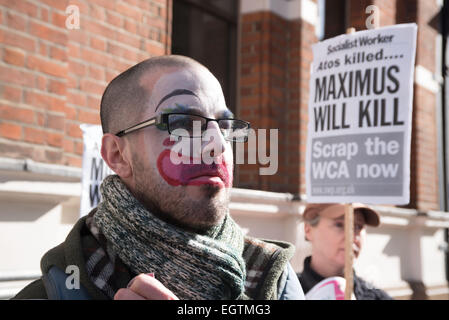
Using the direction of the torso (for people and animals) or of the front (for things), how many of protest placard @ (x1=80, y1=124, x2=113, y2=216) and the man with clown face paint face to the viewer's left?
0

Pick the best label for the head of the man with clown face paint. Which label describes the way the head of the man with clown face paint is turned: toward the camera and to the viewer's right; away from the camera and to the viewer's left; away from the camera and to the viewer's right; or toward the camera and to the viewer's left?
toward the camera and to the viewer's right

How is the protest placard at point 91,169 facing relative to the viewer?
toward the camera

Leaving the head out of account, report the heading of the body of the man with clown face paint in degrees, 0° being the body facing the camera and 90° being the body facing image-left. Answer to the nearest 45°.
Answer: approximately 315°

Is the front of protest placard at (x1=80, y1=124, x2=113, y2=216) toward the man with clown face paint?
yes
